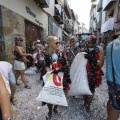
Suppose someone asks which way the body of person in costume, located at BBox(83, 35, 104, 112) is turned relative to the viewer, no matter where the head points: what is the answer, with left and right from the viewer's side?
facing the viewer and to the left of the viewer

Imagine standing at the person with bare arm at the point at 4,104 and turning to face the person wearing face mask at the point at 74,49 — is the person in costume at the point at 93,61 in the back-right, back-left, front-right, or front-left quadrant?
front-right

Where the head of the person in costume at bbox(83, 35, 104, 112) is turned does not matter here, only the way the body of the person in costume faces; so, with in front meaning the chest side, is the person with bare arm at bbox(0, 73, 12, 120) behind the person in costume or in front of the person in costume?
in front

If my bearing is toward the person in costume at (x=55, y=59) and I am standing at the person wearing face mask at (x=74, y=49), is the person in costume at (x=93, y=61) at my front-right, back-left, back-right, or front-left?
front-left

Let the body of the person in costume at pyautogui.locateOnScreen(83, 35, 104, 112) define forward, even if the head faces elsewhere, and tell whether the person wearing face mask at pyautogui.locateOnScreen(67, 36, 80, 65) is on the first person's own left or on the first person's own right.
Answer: on the first person's own right

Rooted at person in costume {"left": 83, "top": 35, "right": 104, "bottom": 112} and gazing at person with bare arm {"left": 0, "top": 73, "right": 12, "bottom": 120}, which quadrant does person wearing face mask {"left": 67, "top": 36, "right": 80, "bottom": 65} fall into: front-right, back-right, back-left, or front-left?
back-right

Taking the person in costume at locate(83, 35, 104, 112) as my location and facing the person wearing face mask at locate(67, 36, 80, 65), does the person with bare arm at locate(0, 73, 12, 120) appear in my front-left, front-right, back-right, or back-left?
back-left

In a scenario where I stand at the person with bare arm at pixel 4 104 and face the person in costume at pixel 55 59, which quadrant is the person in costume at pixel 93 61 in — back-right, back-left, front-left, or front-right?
front-right
